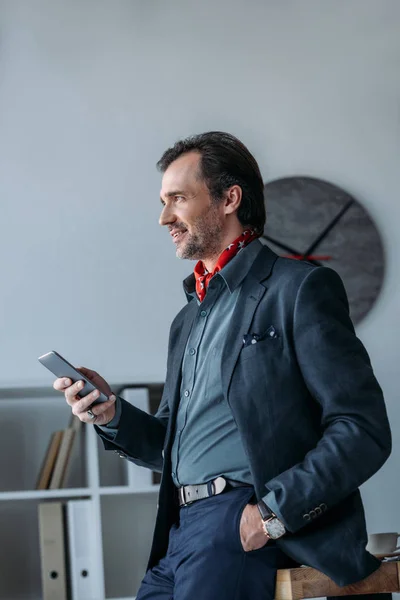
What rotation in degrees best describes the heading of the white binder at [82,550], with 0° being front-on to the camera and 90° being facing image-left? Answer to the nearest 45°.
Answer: approximately 0°

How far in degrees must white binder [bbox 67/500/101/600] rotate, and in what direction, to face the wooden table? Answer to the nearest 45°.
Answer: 0° — it already faces it

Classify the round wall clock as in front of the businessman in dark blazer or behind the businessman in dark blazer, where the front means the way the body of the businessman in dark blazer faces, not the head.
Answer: behind

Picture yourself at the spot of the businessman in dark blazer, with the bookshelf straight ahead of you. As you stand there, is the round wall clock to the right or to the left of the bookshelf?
right

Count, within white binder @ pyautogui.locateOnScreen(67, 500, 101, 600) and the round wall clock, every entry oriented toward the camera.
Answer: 2

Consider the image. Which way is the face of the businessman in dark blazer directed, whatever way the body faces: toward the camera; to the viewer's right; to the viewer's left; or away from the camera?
to the viewer's left
